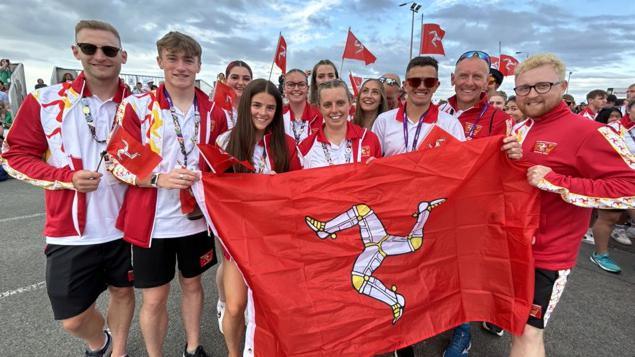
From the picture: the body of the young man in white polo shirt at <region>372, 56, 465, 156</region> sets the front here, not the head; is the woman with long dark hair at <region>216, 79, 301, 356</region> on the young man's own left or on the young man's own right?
on the young man's own right

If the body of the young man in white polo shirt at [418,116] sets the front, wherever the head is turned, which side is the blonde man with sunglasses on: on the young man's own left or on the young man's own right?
on the young man's own right

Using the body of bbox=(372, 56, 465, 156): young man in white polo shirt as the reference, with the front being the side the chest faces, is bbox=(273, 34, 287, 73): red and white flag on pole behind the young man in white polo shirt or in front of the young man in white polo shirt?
behind

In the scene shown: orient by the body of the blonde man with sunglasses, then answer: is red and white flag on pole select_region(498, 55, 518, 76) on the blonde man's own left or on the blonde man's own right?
on the blonde man's own left

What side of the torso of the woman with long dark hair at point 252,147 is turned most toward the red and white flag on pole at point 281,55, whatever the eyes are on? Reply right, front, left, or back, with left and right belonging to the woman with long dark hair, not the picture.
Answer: back

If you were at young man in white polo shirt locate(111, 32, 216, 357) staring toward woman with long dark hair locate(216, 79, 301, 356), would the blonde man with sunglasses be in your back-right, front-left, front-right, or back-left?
back-left

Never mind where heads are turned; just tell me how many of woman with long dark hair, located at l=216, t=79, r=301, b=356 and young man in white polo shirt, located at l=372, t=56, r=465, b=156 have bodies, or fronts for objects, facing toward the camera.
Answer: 2

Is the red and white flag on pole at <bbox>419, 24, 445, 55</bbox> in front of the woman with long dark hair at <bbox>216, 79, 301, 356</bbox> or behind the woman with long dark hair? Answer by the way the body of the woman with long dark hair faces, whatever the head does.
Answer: behind

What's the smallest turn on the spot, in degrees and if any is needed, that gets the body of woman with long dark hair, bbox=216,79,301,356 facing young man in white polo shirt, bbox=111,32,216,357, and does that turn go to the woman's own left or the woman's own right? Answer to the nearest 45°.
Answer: approximately 90° to the woman's own right

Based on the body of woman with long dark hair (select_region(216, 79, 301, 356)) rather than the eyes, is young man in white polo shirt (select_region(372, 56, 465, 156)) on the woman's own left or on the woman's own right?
on the woman's own left

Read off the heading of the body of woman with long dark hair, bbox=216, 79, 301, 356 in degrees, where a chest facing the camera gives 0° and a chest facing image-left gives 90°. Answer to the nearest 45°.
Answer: approximately 0°

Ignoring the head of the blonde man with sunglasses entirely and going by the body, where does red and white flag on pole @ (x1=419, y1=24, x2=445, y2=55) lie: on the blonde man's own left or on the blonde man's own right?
on the blonde man's own left
